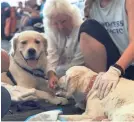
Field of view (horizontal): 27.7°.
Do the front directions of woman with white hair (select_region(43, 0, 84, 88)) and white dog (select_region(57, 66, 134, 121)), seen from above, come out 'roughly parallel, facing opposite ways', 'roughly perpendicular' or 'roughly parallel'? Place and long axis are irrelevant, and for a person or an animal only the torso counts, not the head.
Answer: roughly perpendicular

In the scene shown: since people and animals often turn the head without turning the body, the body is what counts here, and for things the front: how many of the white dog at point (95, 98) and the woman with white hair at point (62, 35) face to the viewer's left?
1

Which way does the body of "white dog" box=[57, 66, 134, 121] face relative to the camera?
to the viewer's left

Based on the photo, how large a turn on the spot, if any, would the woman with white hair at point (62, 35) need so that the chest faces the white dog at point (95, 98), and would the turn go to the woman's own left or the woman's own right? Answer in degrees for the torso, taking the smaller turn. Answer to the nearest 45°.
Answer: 0° — they already face it
